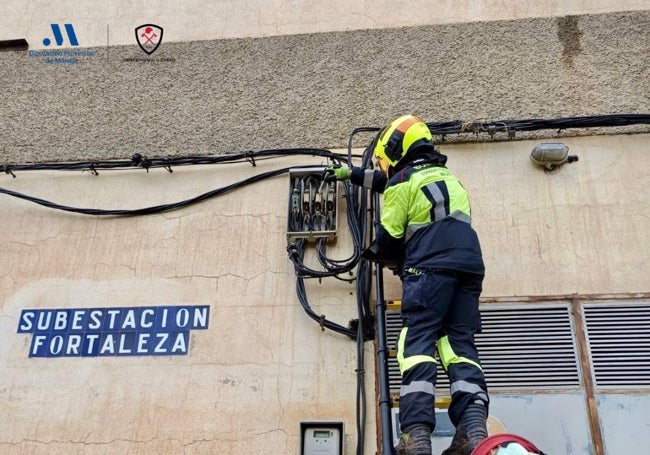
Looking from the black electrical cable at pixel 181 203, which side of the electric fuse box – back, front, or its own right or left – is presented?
right

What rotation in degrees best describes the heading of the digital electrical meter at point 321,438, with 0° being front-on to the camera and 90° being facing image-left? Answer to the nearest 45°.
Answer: approximately 0°

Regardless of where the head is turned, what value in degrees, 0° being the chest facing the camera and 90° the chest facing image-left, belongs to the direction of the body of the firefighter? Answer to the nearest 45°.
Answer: approximately 135°

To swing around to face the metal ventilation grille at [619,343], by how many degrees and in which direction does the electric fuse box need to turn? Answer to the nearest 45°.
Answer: approximately 90° to its left

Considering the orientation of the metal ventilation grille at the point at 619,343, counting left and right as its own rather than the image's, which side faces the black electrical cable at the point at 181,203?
right
